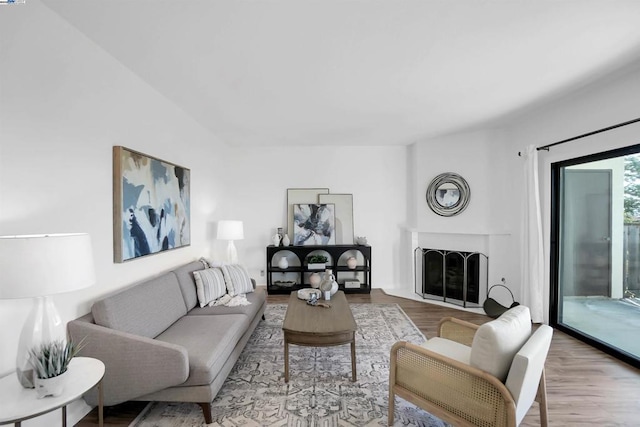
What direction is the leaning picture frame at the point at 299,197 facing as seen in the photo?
toward the camera

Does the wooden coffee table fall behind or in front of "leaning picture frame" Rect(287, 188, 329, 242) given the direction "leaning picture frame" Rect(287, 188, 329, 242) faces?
in front

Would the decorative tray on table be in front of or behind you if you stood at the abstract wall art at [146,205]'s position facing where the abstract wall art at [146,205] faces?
in front

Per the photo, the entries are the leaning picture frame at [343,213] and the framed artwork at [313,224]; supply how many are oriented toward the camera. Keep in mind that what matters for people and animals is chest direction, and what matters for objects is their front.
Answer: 2

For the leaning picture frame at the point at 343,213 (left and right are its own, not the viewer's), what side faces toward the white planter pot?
front

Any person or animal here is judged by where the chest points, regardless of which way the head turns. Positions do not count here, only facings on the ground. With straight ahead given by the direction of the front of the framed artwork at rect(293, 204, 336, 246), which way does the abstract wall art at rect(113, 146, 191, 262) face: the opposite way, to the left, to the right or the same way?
to the left

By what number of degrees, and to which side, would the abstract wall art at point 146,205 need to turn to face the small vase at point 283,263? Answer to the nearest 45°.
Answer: approximately 90° to its left

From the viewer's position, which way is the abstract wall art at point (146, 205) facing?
facing the viewer and to the right of the viewer

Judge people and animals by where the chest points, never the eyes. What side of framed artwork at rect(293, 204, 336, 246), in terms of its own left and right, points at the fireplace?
left

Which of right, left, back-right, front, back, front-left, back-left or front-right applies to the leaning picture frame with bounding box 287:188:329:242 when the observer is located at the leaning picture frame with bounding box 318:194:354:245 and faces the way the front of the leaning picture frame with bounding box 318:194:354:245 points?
right

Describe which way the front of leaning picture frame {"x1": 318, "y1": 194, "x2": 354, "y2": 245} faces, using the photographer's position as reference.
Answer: facing the viewer

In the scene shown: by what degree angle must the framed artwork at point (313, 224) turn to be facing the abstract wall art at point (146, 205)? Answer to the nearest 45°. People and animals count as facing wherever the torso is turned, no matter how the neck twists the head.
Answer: approximately 45° to its right

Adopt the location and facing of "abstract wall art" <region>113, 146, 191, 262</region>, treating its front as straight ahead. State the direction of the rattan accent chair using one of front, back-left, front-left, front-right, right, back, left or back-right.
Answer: front
